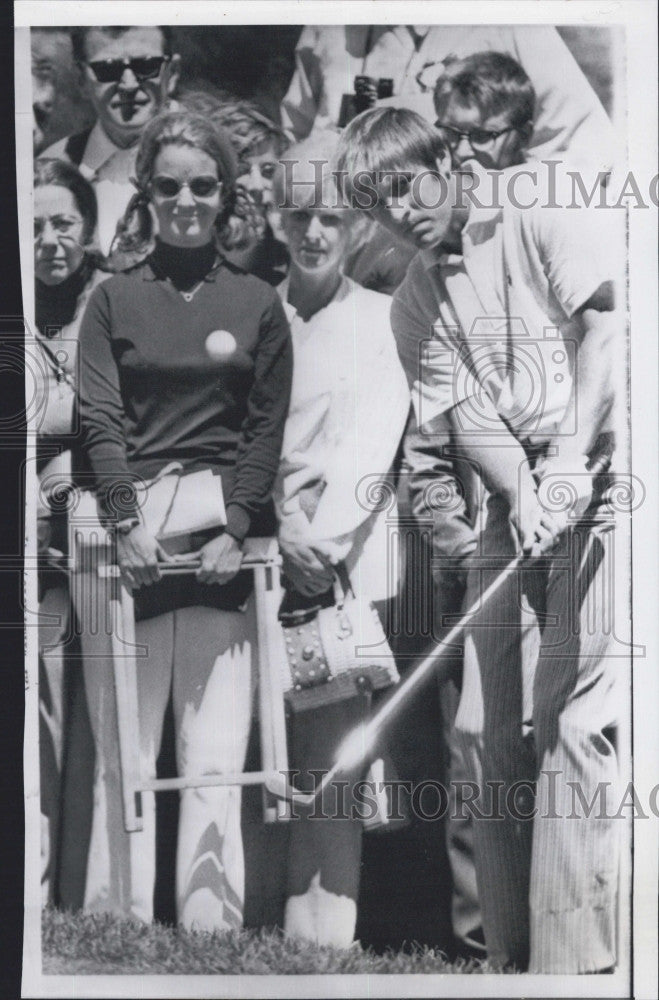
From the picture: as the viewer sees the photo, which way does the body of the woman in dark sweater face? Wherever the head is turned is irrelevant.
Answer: toward the camera
